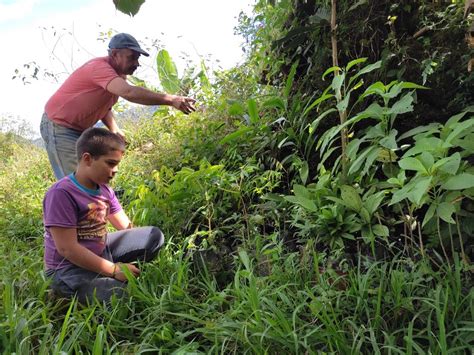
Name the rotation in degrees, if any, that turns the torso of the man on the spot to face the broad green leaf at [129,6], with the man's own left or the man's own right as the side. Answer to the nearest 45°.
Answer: approximately 90° to the man's own right

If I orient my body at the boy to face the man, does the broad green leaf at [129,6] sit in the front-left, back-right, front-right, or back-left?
back-right

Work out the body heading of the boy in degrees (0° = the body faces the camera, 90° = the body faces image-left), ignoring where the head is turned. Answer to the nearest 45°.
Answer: approximately 315°

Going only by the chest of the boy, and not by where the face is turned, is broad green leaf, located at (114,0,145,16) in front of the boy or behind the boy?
in front

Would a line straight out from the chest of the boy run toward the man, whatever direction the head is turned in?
no

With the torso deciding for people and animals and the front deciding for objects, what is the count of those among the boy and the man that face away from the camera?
0

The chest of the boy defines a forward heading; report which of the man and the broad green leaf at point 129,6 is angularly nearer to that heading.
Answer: the broad green leaf

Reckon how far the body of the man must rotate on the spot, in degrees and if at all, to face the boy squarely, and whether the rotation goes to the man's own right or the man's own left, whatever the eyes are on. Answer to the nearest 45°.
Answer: approximately 90° to the man's own right

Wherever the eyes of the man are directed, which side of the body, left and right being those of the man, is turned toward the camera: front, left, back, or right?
right
